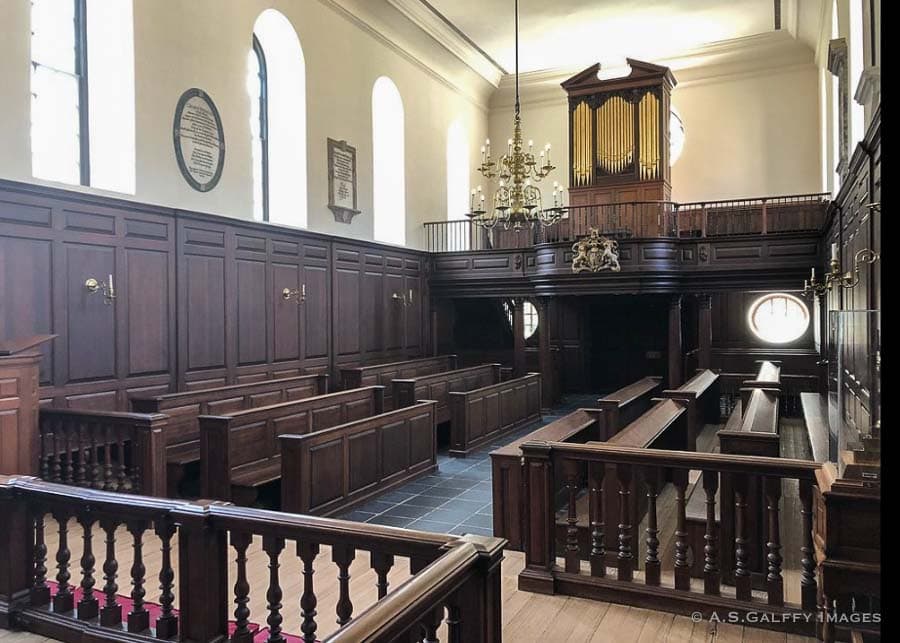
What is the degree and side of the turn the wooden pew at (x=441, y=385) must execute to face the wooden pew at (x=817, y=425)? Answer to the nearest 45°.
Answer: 0° — it already faces it

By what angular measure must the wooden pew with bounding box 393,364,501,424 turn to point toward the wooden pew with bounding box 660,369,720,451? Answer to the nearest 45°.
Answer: approximately 45° to its left

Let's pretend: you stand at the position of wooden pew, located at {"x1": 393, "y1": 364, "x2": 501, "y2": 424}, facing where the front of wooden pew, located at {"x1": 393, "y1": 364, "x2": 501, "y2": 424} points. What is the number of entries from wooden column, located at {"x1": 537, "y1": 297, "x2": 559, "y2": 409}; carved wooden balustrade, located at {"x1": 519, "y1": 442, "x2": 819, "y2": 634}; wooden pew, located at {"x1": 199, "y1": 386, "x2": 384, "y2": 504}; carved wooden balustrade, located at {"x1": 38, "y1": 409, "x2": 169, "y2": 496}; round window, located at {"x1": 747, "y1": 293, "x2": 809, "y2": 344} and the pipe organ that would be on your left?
3

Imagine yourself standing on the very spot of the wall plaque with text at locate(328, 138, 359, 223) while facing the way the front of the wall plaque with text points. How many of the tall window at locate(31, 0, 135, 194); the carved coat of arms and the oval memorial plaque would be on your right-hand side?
2

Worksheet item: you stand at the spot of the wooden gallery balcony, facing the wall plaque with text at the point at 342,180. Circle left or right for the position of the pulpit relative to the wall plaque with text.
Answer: left
